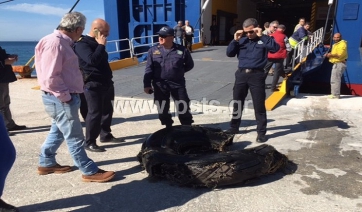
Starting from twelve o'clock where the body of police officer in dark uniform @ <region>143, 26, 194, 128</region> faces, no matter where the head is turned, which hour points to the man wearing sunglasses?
The man wearing sunglasses is roughly at 9 o'clock from the police officer in dark uniform.

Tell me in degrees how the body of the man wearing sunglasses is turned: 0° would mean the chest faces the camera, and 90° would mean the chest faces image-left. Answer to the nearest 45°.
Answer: approximately 0°

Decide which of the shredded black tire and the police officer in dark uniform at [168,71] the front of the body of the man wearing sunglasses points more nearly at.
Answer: the shredded black tire

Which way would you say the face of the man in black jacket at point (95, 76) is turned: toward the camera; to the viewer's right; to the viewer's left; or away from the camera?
to the viewer's right

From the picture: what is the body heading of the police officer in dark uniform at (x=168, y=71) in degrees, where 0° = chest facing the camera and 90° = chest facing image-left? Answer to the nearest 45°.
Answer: approximately 0°

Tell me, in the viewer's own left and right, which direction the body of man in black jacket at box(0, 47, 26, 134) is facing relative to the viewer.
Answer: facing to the right of the viewer

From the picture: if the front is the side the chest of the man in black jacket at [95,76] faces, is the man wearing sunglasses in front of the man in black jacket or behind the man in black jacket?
in front

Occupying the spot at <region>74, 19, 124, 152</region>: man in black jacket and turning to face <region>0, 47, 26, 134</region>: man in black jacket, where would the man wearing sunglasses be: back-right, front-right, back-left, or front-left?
back-right

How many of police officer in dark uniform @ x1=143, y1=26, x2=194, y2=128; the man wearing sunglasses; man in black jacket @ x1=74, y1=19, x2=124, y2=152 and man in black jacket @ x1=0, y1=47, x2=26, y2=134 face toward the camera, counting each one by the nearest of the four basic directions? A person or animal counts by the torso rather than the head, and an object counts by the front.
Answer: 2

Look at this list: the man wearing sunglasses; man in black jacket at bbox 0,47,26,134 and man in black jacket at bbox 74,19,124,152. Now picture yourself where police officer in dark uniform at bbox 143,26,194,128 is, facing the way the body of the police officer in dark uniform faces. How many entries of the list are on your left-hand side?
1

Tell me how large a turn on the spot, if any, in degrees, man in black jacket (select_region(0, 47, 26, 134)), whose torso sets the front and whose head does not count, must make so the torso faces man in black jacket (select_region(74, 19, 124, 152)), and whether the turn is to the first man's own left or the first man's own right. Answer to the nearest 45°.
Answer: approximately 45° to the first man's own right

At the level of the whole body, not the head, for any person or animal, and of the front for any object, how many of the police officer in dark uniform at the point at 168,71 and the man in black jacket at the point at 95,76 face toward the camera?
1

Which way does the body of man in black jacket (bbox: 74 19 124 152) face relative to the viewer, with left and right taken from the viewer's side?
facing to the right of the viewer
